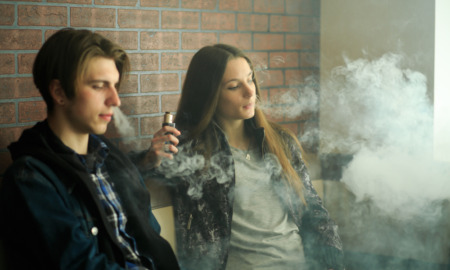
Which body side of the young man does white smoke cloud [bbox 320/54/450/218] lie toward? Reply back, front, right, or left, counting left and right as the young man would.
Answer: left

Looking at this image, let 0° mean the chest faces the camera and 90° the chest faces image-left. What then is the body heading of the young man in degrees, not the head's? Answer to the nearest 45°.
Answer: approximately 315°

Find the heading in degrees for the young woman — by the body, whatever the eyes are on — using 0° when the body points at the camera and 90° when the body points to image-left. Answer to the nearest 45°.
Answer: approximately 0°
